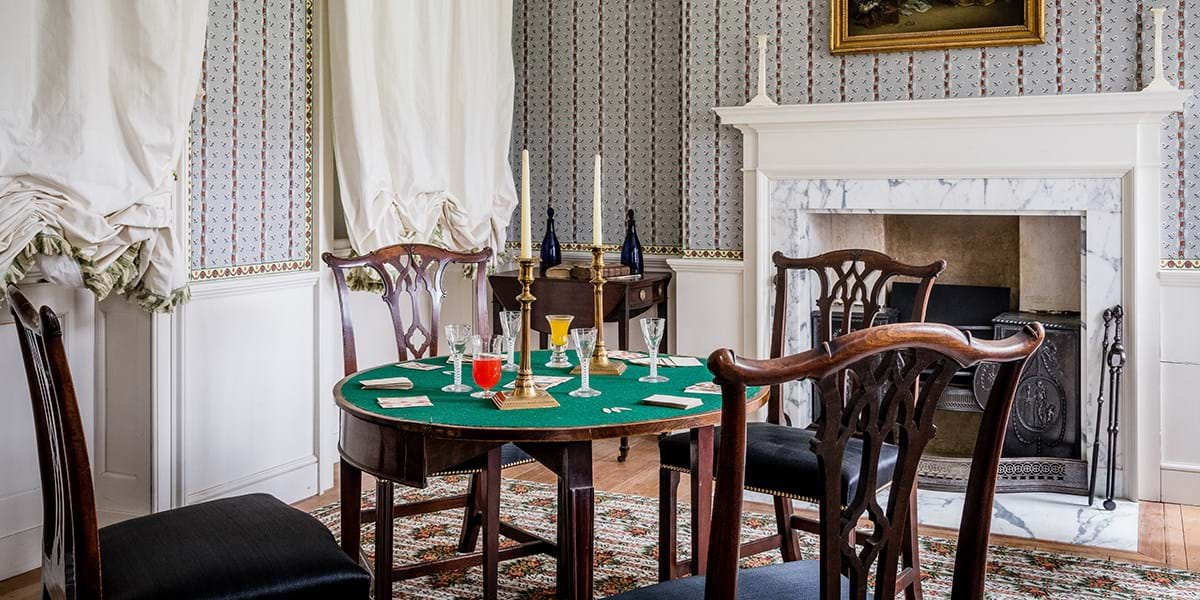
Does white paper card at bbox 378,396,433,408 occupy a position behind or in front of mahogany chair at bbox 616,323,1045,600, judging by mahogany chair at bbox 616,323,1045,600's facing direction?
in front

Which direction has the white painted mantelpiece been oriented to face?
toward the camera

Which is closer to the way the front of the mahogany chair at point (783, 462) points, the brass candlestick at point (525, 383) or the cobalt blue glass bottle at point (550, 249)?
the brass candlestick

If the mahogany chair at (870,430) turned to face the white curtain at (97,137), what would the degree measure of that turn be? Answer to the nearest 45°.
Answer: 0° — it already faces it

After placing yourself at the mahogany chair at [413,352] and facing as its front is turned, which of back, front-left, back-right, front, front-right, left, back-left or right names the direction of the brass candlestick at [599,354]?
front

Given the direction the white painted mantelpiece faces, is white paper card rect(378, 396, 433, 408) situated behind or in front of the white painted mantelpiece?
in front

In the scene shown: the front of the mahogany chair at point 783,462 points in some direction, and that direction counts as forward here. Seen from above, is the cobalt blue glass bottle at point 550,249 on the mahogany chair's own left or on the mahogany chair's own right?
on the mahogany chair's own right

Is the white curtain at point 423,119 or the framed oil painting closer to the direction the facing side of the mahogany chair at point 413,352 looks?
the framed oil painting

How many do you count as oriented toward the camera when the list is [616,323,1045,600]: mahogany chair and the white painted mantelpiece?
1

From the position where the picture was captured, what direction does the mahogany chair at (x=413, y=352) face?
facing the viewer and to the right of the viewer

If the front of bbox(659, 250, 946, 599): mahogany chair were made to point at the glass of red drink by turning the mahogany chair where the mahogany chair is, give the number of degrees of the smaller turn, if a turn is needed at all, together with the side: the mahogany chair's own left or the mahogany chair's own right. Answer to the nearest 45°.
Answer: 0° — it already faces it

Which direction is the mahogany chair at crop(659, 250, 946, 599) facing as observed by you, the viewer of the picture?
facing the viewer and to the left of the viewer

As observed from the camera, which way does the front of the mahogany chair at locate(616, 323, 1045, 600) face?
facing away from the viewer and to the left of the viewer

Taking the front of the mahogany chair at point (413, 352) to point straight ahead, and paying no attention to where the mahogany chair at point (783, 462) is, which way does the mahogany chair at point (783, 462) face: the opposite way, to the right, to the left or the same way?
to the right
